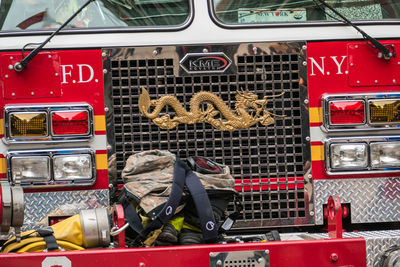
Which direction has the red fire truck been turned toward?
toward the camera
